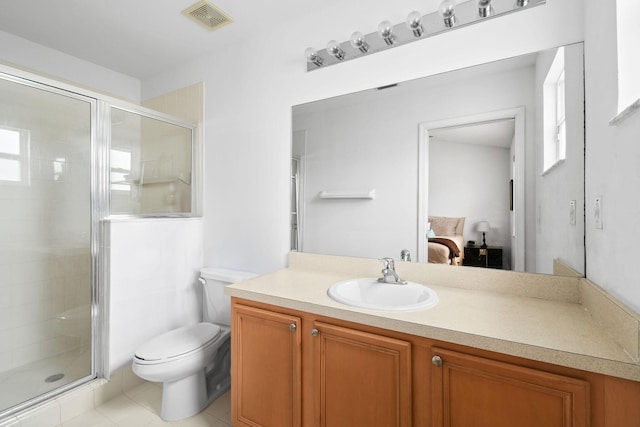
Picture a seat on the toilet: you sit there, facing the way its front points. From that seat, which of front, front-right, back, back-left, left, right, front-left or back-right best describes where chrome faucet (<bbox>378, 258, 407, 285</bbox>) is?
left

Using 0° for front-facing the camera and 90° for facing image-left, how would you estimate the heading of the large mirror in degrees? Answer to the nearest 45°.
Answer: approximately 45°

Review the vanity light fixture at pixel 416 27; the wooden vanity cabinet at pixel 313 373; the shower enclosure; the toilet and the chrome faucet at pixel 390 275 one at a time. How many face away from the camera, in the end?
0

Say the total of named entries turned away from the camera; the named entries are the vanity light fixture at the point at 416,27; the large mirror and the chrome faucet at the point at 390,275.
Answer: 0

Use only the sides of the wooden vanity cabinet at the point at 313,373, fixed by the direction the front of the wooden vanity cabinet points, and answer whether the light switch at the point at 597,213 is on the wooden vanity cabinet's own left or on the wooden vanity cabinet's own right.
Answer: on the wooden vanity cabinet's own left

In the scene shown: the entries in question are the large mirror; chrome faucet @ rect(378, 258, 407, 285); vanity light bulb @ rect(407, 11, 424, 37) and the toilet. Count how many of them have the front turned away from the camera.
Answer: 0

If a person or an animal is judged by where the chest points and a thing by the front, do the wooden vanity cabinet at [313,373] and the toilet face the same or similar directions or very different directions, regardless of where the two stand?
same or similar directions

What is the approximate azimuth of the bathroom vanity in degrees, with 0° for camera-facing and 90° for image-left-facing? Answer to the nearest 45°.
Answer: approximately 45°

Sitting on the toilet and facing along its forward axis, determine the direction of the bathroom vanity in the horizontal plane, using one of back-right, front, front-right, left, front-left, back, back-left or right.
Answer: left

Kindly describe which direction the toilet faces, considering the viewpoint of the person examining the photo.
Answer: facing the viewer and to the left of the viewer

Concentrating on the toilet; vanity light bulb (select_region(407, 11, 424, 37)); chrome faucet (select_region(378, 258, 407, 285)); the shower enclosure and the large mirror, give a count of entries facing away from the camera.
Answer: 0

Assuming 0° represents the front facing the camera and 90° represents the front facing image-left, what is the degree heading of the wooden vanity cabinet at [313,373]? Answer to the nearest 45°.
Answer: approximately 45°

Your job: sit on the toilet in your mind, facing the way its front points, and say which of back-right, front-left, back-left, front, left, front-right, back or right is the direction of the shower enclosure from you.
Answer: right
